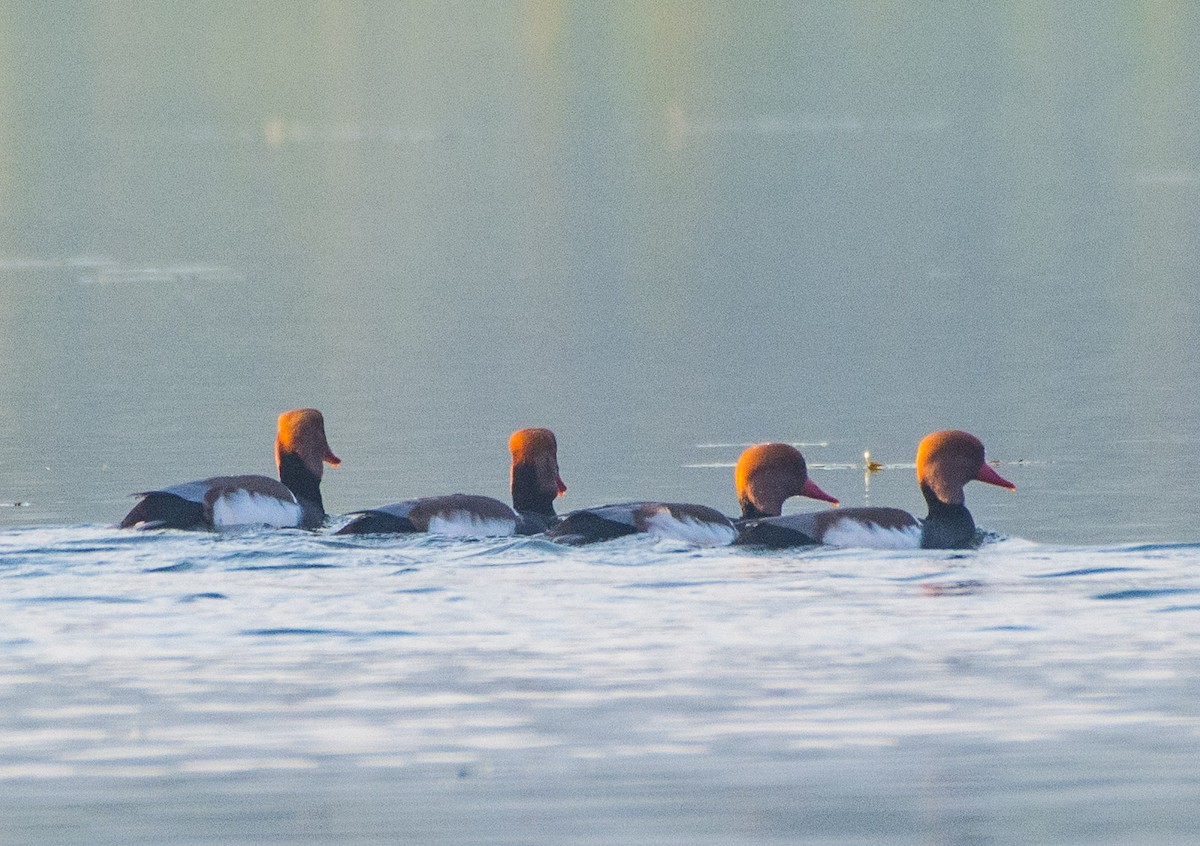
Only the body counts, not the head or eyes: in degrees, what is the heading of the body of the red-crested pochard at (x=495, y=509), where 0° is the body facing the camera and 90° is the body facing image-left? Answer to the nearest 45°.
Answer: approximately 270°

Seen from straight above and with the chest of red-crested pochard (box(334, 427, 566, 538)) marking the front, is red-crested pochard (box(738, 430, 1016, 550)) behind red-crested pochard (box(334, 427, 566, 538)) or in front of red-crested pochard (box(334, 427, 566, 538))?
in front

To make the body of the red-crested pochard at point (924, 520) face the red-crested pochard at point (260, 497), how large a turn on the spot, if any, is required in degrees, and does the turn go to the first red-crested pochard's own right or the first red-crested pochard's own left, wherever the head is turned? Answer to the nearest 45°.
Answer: approximately 180°

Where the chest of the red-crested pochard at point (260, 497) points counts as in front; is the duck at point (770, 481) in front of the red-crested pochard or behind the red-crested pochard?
in front

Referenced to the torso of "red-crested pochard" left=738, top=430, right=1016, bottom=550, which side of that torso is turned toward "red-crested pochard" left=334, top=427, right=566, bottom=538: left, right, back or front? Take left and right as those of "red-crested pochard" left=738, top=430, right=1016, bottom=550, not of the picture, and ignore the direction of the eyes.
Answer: back

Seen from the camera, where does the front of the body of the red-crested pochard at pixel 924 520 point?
to the viewer's right

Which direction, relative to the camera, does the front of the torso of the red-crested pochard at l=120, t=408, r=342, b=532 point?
to the viewer's right

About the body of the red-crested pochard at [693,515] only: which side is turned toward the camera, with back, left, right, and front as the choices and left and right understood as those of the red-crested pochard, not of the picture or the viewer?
right

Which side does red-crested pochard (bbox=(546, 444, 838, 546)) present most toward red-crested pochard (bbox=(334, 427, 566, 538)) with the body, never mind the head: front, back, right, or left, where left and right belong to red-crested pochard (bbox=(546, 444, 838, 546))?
back
